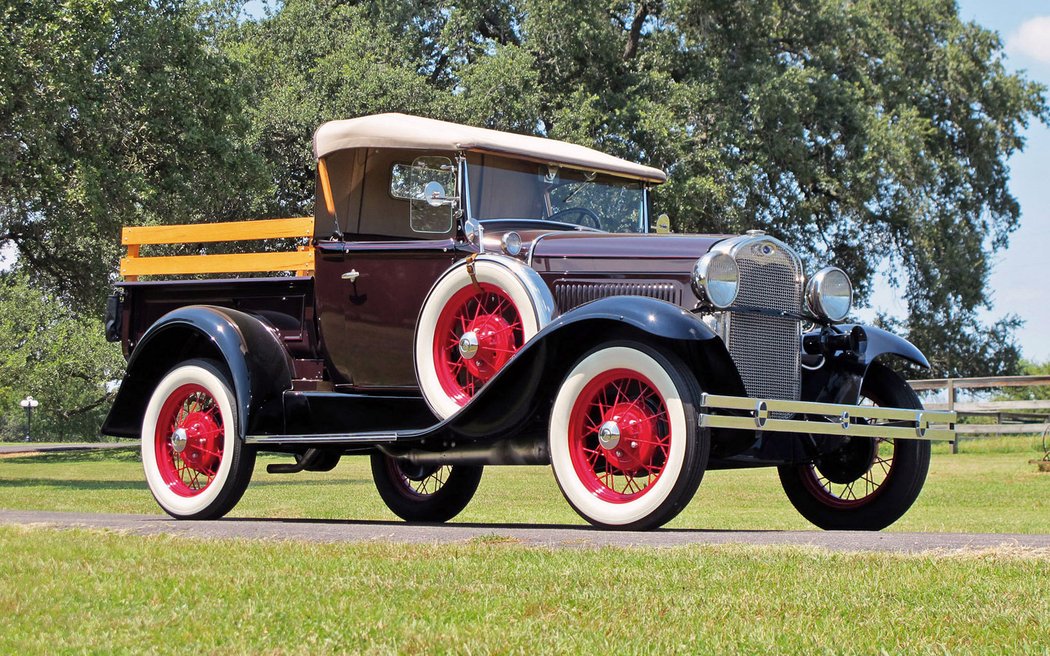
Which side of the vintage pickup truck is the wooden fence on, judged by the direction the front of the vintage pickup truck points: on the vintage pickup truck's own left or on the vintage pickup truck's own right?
on the vintage pickup truck's own left

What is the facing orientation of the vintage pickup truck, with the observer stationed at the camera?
facing the viewer and to the right of the viewer
